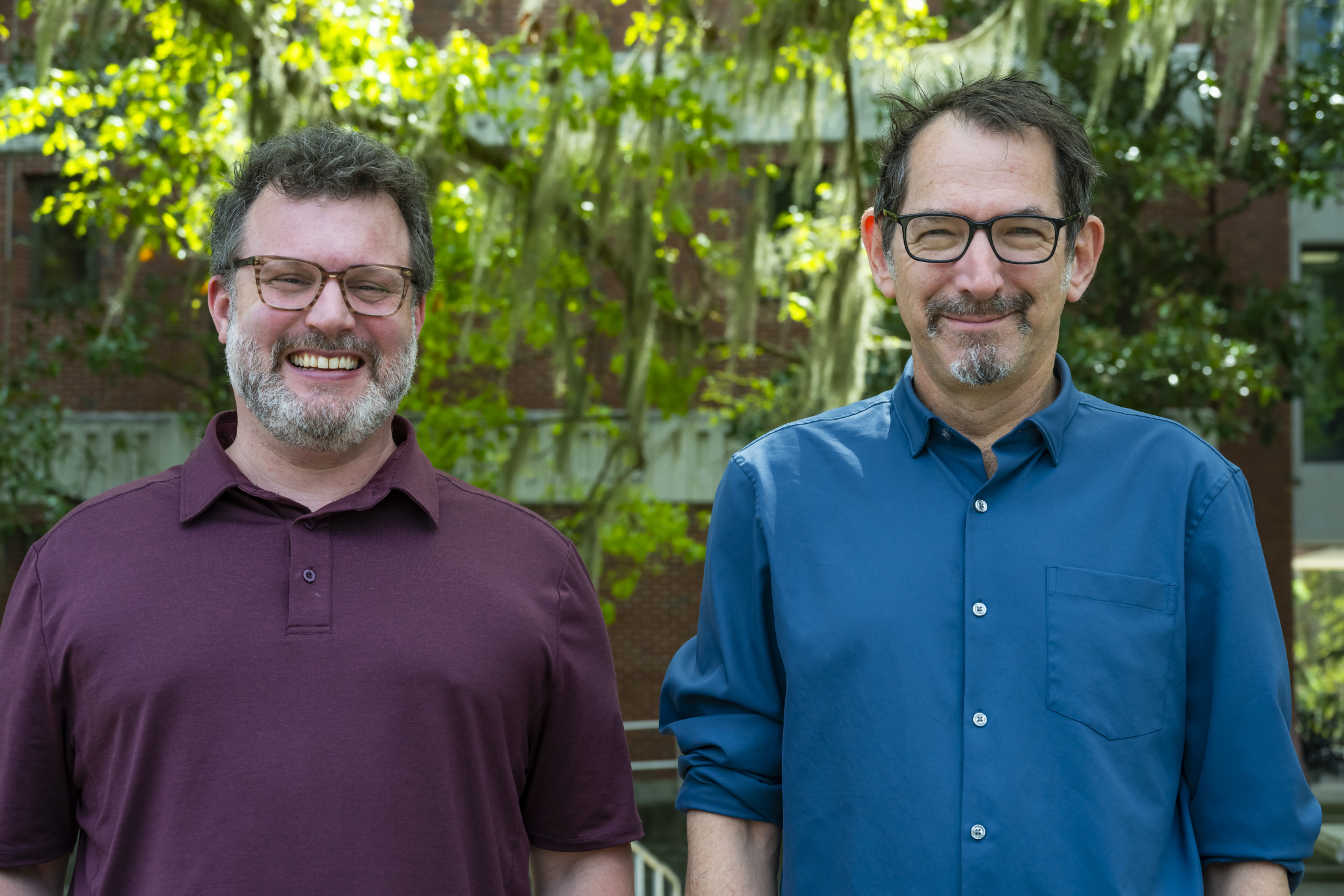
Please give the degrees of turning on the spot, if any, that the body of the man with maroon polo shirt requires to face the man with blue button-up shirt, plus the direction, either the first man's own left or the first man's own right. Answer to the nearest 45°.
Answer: approximately 90° to the first man's own left

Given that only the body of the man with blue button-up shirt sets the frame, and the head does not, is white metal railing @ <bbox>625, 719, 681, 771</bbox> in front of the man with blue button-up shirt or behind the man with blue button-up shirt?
behind

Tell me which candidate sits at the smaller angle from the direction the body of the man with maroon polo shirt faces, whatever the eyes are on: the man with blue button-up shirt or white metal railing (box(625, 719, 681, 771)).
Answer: the man with blue button-up shirt

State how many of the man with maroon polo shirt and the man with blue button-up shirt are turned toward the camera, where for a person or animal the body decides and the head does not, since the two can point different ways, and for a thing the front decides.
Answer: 2

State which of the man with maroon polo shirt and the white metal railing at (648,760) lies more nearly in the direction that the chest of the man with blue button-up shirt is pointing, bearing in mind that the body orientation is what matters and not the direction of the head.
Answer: the man with maroon polo shirt

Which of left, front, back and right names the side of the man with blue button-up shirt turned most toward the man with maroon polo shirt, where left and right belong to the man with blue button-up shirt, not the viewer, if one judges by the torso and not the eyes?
right

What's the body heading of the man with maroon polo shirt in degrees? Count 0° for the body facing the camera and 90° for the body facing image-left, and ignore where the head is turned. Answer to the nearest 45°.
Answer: approximately 0°
